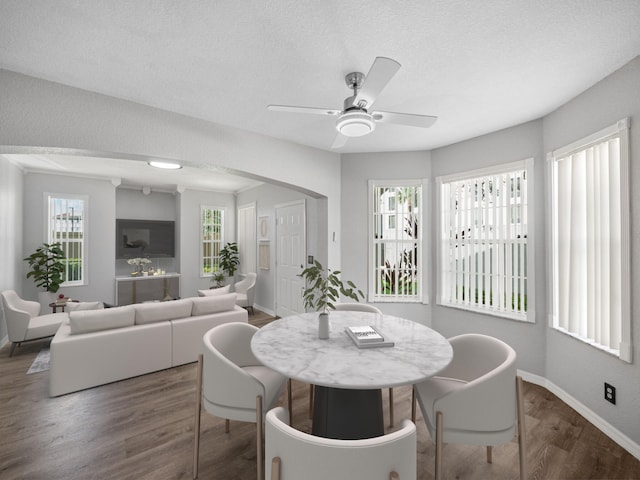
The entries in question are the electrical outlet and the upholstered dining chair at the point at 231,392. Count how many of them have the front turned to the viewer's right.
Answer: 1

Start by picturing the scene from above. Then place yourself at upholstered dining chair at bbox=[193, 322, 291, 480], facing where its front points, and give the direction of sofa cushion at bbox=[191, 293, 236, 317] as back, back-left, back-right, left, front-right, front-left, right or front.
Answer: left

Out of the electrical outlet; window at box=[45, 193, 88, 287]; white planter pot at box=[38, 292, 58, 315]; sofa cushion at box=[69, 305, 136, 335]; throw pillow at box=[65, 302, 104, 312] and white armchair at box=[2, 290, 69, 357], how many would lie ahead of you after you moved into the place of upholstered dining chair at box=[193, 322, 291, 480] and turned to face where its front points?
1

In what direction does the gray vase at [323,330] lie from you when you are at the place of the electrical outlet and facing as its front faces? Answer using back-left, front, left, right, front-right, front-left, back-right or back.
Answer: front

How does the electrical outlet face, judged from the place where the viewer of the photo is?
facing the viewer and to the left of the viewer

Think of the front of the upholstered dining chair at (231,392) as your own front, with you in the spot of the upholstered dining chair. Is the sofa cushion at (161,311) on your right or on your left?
on your left

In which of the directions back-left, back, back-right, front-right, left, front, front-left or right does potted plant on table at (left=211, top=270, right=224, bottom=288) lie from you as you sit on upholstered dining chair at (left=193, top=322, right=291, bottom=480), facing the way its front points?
left

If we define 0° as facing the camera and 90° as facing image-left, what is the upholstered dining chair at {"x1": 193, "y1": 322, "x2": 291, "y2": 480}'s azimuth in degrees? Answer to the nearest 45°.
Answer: approximately 270°

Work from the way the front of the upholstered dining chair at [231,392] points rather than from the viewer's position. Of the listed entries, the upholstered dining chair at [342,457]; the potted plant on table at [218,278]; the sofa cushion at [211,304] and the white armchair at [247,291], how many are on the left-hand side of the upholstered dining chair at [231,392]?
3

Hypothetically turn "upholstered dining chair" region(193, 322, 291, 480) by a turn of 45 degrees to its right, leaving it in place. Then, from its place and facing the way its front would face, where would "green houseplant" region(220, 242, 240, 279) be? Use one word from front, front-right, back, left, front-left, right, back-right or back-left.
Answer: back-left

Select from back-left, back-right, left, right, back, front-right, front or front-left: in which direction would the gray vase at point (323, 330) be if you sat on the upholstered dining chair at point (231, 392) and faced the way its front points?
front

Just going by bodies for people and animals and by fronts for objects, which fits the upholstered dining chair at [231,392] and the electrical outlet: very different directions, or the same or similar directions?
very different directions

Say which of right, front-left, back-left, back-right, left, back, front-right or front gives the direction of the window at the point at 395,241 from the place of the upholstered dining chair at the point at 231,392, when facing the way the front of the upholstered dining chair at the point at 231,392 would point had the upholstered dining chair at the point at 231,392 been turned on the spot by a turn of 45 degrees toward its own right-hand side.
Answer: left

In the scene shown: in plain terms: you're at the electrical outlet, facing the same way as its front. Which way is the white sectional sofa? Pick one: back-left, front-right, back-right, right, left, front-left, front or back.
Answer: front

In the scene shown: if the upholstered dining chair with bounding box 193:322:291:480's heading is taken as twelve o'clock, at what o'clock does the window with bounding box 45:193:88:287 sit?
The window is roughly at 8 o'clock from the upholstered dining chair.
